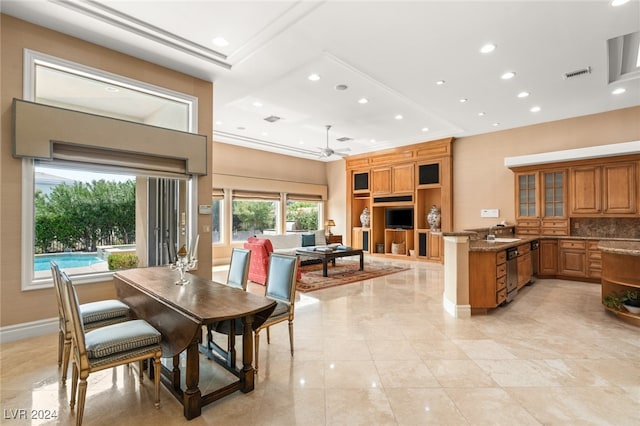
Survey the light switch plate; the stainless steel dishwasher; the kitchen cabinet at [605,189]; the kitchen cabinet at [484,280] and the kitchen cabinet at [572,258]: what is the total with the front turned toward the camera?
3

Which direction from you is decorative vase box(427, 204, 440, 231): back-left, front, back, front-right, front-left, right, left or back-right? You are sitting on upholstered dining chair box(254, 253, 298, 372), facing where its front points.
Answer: back

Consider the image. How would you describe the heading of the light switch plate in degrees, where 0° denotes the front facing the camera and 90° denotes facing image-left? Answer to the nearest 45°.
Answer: approximately 0°

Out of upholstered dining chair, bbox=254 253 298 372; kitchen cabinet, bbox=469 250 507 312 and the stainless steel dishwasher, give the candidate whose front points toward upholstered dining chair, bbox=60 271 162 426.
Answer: upholstered dining chair, bbox=254 253 298 372

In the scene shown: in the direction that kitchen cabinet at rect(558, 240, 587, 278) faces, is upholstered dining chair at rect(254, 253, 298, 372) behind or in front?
in front

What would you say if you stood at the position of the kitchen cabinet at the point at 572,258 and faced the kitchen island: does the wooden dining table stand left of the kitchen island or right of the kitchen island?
right
